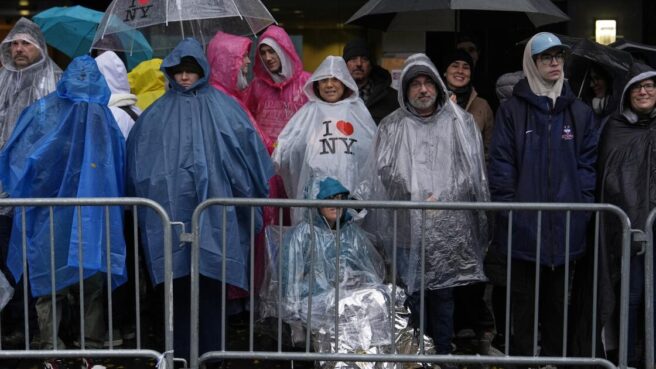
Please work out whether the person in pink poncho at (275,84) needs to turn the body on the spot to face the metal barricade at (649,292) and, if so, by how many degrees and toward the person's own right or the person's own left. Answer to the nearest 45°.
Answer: approximately 45° to the person's own left

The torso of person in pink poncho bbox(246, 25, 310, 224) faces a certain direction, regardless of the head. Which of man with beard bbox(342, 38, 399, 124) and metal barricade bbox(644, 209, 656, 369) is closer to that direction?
the metal barricade

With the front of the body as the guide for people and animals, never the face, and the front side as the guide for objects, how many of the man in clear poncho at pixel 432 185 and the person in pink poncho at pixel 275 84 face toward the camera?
2

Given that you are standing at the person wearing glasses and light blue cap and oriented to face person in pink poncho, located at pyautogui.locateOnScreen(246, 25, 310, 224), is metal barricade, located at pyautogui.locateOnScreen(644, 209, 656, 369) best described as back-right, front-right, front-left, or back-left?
back-left

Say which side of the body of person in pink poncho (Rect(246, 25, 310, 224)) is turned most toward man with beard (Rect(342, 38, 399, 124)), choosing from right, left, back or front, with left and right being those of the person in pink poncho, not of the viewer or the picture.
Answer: left

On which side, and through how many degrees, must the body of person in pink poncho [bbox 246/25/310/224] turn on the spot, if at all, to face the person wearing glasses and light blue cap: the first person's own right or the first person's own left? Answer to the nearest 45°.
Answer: approximately 45° to the first person's own left

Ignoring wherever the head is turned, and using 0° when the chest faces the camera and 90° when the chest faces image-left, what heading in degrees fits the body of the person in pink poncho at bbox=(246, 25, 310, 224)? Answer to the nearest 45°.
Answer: approximately 0°

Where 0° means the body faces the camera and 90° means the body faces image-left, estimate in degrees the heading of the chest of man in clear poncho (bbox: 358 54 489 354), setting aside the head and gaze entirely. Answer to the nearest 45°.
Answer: approximately 0°
